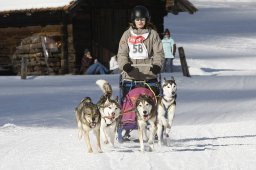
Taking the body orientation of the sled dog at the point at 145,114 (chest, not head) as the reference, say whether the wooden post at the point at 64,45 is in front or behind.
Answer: behind

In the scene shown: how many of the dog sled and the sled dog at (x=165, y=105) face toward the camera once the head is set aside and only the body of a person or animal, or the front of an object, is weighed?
2

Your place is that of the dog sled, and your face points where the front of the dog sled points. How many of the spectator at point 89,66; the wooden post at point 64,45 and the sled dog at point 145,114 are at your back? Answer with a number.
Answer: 2

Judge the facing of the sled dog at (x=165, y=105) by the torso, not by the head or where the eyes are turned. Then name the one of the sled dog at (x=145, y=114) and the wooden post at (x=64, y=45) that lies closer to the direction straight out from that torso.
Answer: the sled dog

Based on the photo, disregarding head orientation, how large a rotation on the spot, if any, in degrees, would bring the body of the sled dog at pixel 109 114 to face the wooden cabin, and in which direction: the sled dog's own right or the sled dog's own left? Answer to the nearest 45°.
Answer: approximately 180°

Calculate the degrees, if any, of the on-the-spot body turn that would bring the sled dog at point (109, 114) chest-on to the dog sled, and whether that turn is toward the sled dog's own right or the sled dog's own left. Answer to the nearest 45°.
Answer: approximately 135° to the sled dog's own left

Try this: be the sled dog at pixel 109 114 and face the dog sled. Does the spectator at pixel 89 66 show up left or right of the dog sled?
left
